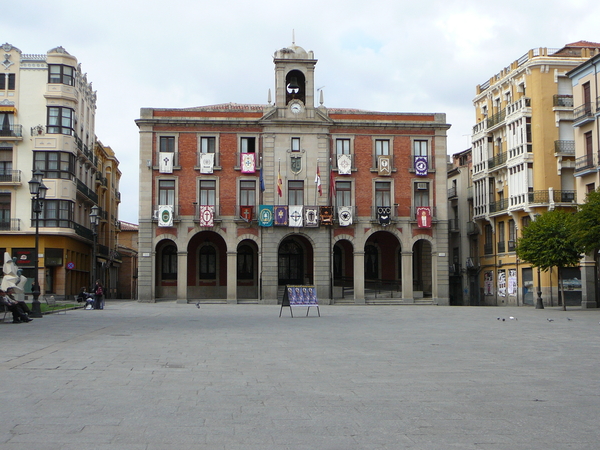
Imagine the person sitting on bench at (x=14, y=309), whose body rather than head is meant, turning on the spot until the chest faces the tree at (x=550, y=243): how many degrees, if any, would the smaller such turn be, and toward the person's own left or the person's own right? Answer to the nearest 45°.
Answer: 0° — they already face it

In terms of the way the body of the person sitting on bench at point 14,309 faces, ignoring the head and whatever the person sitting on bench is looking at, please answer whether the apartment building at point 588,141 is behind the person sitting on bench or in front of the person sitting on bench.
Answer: in front

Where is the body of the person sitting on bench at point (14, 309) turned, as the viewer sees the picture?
to the viewer's right

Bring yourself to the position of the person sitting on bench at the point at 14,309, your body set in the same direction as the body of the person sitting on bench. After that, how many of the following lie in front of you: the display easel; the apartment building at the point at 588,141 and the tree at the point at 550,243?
3

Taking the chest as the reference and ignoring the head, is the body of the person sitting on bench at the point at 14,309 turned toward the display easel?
yes
